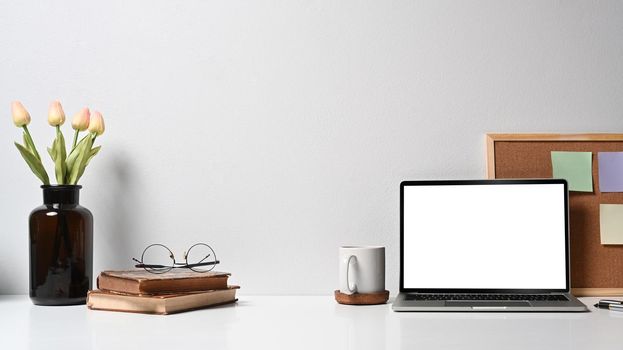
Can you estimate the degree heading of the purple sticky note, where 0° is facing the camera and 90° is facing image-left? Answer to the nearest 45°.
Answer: approximately 0°

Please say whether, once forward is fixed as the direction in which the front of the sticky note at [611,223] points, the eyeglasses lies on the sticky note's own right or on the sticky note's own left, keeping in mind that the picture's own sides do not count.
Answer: on the sticky note's own right

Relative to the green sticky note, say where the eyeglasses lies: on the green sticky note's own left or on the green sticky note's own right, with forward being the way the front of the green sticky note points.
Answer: on the green sticky note's own right

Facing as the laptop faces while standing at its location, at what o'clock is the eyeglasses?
The eyeglasses is roughly at 3 o'clock from the laptop.
